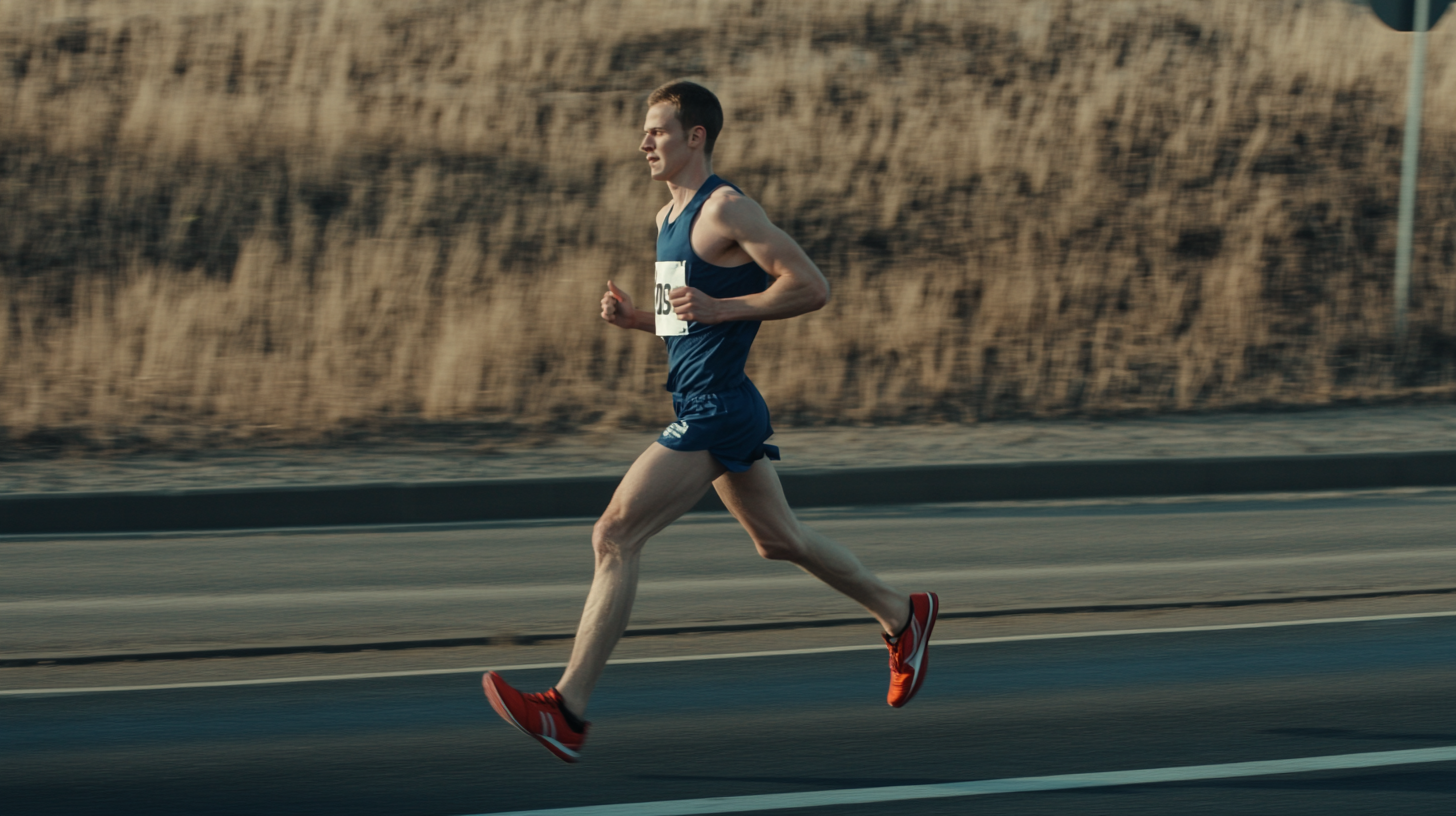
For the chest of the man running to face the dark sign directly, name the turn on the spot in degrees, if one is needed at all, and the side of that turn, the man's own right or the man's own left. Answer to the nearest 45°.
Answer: approximately 135° to the man's own right

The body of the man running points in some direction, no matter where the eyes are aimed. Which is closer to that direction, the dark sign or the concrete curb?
the concrete curb

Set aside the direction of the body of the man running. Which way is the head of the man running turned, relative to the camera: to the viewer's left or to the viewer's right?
to the viewer's left

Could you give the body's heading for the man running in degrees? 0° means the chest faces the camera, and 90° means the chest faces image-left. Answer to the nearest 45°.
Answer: approximately 90°

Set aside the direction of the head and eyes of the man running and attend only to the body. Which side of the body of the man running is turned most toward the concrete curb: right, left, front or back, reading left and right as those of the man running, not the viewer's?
right
